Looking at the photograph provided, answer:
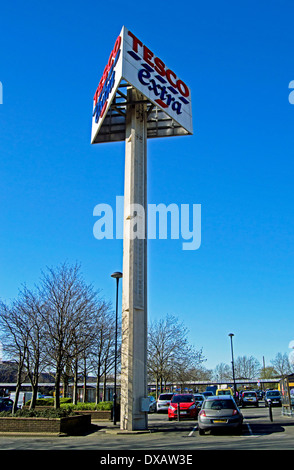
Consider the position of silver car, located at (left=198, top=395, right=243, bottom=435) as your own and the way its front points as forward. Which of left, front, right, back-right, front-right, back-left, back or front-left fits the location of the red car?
front

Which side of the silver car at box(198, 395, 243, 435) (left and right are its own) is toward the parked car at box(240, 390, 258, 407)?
front

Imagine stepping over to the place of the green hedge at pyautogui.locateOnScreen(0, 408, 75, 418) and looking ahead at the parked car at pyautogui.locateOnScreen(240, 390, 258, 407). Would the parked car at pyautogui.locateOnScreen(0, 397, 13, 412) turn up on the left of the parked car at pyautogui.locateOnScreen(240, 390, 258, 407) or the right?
left

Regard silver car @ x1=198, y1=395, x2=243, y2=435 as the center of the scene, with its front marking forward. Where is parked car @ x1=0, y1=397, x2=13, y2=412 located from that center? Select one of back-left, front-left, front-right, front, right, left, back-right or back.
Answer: front-left

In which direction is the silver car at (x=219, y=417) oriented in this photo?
away from the camera
